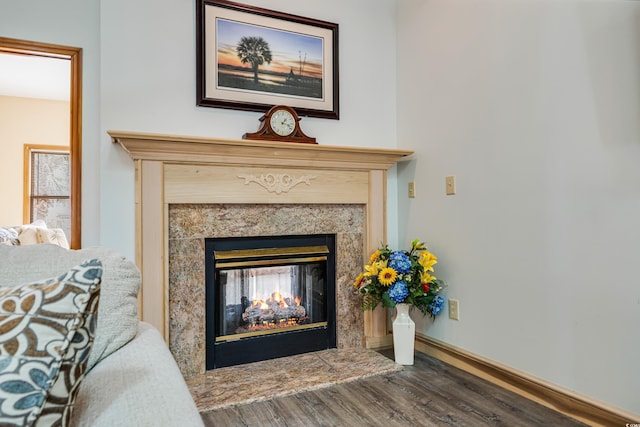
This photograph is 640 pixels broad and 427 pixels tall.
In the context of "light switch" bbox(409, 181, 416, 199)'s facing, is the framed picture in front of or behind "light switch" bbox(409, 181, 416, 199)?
in front

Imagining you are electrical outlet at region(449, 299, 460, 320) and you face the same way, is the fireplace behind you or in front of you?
in front

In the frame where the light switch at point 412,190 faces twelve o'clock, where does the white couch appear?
The white couch is roughly at 11 o'clock from the light switch.

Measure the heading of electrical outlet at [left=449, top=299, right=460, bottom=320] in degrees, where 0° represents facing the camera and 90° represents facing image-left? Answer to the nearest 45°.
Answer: approximately 45°

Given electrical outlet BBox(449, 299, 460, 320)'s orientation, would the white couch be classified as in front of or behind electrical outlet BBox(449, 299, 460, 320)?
in front
